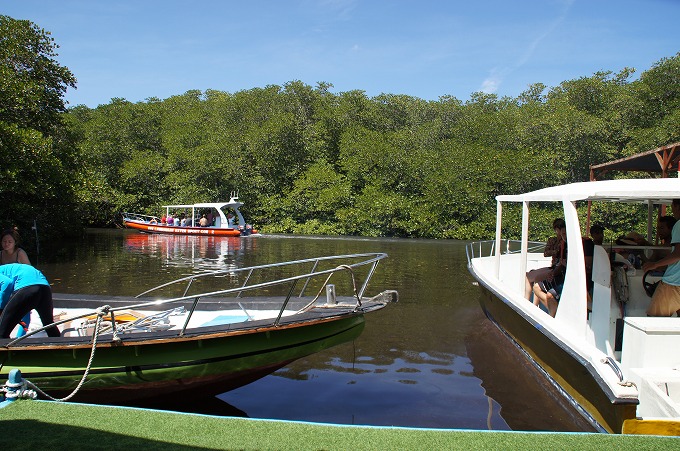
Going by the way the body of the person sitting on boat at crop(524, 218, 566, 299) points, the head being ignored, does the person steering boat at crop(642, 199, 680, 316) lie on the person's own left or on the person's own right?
on the person's own left

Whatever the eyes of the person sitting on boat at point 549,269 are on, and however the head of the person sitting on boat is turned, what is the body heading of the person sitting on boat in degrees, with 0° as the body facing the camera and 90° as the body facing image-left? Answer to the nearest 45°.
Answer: approximately 90°

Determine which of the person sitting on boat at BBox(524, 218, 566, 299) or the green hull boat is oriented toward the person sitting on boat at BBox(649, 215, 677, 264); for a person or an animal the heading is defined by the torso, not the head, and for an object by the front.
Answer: the green hull boat

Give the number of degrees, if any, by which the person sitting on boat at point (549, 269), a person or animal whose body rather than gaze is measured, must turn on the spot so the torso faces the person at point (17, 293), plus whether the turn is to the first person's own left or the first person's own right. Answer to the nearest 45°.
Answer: approximately 45° to the first person's own left

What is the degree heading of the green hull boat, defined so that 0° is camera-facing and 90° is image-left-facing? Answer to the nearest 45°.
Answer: approximately 270°

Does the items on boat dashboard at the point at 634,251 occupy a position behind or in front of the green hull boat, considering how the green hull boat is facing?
in front

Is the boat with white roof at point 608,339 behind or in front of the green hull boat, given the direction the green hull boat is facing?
in front
